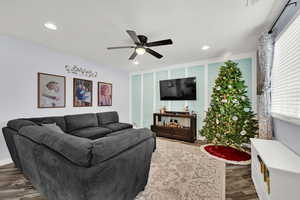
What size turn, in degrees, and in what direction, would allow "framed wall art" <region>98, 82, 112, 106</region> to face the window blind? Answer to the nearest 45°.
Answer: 0° — it already faces it

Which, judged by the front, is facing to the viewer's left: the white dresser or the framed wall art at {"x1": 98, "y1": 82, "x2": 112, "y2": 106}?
the white dresser

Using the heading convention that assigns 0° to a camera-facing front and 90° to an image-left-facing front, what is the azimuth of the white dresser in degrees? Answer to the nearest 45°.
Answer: approximately 90°

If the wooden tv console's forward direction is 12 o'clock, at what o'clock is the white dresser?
The white dresser is roughly at 10 o'clock from the wooden tv console.

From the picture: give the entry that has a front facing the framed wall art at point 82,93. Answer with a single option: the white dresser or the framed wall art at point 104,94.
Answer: the white dresser

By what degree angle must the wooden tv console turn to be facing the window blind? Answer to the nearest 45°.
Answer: approximately 90° to its left

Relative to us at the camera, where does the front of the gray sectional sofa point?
facing away from the viewer and to the right of the viewer

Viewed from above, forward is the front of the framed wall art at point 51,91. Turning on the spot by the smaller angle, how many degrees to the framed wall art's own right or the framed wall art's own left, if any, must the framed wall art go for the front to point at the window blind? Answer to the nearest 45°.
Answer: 0° — it already faces it
